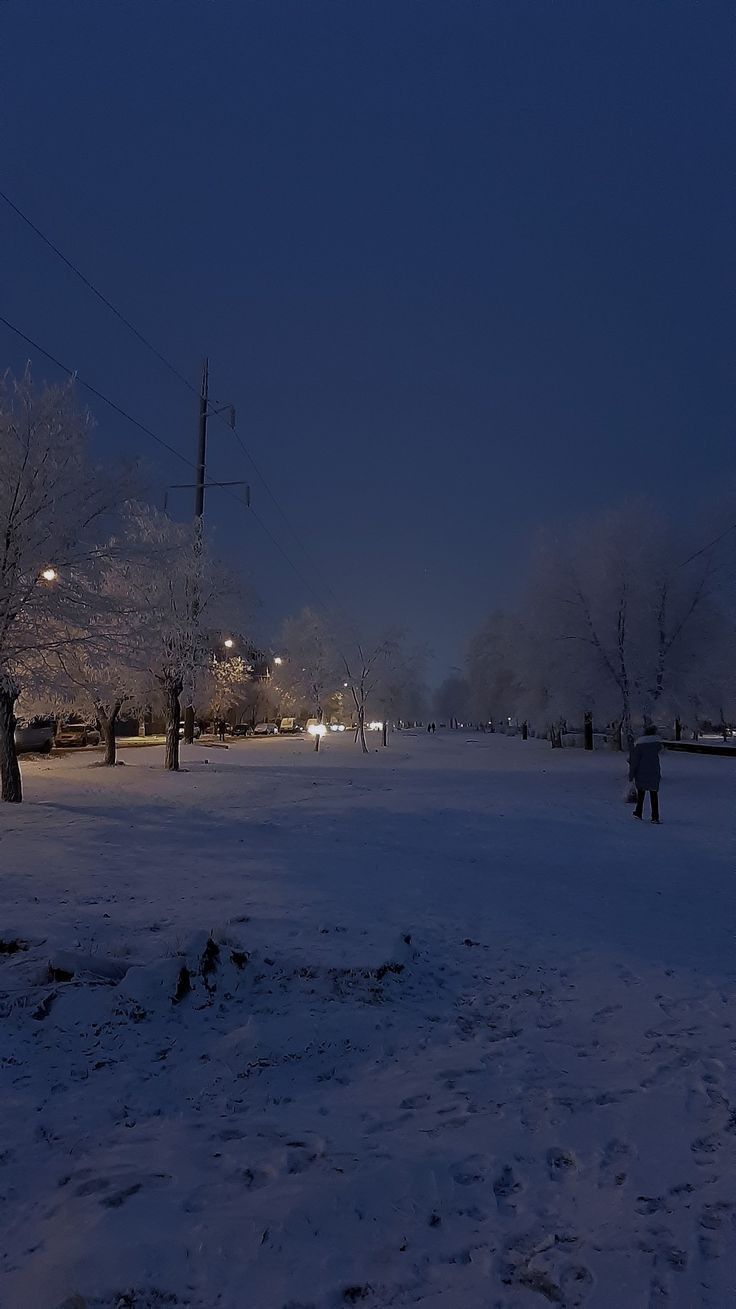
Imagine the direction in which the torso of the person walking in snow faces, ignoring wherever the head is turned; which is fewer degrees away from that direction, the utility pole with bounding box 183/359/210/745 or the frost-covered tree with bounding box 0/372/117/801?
the utility pole

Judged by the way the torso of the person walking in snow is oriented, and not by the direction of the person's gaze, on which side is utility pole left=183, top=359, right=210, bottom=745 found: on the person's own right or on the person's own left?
on the person's own left

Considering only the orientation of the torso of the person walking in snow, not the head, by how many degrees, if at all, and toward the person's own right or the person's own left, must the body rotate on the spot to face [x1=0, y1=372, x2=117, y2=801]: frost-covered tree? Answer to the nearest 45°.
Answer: approximately 135° to the person's own left

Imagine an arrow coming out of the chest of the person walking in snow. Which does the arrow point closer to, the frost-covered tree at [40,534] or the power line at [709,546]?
the power line

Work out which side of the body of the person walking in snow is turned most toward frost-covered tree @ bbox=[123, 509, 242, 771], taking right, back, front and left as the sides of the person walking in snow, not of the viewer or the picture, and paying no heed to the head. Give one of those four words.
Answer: left

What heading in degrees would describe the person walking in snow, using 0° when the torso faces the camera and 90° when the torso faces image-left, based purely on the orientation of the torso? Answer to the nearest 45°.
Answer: approximately 180°
